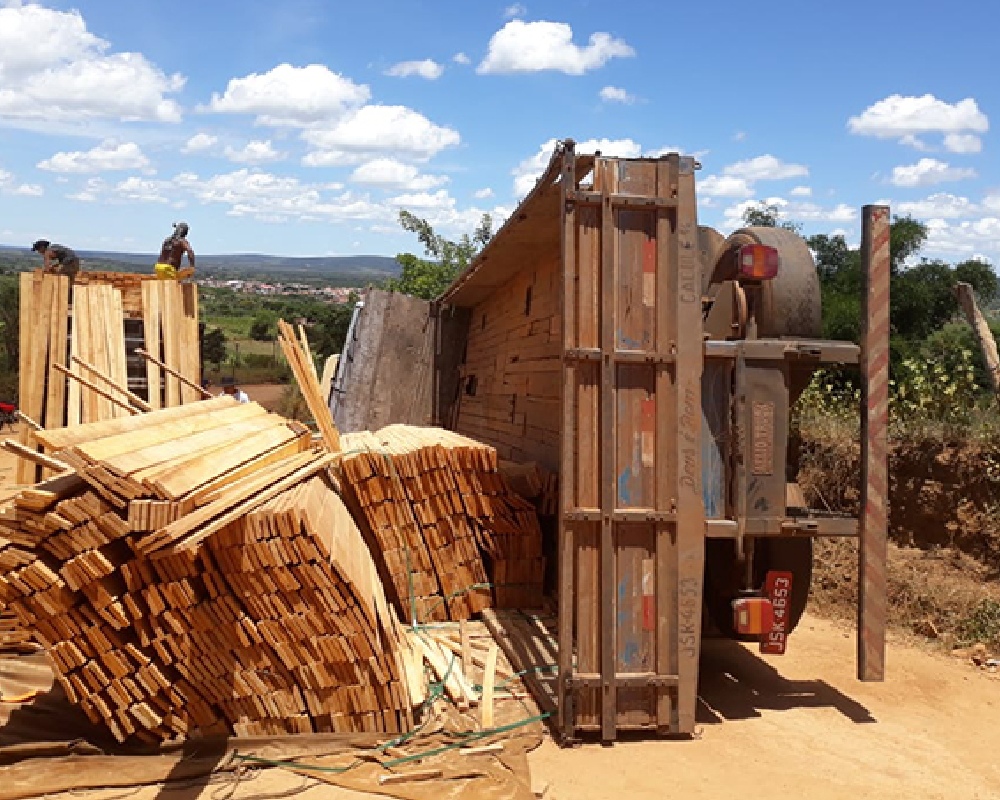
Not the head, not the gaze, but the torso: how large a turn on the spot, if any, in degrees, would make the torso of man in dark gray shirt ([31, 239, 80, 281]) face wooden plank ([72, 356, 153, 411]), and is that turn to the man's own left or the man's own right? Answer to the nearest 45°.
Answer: approximately 90° to the man's own left

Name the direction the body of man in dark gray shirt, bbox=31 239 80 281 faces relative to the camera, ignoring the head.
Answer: to the viewer's left

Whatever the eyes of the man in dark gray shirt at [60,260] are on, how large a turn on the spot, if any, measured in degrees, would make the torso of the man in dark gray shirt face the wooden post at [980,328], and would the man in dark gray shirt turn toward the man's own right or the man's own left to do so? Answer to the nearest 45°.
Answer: approximately 135° to the man's own left

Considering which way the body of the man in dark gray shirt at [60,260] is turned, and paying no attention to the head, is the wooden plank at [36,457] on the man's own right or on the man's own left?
on the man's own left

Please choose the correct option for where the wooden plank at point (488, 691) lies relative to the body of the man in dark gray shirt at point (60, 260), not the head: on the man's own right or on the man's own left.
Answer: on the man's own left

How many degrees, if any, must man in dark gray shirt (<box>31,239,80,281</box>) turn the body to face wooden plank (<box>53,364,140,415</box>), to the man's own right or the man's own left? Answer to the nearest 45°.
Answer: approximately 90° to the man's own left

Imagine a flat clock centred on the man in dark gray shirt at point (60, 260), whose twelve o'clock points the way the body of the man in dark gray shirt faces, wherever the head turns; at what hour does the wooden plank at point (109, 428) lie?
The wooden plank is roughly at 9 o'clock from the man in dark gray shirt.
